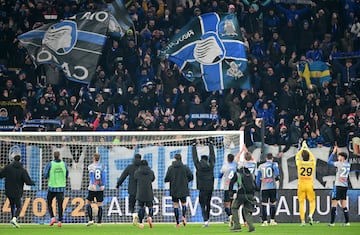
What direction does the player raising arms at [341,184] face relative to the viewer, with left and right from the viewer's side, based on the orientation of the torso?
facing away from the viewer and to the left of the viewer

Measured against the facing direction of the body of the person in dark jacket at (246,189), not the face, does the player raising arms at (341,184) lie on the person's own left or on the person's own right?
on the person's own right

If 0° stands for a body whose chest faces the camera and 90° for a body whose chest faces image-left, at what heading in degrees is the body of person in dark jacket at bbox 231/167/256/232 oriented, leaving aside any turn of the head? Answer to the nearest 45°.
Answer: approximately 135°

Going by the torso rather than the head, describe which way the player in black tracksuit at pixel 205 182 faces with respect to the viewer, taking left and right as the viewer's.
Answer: facing away from the viewer

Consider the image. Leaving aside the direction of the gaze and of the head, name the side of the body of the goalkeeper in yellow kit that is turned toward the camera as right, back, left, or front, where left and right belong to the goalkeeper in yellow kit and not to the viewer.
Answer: back

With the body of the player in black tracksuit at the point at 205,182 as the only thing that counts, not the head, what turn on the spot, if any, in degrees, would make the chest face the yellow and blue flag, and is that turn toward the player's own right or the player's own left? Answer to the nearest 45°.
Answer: approximately 45° to the player's own right

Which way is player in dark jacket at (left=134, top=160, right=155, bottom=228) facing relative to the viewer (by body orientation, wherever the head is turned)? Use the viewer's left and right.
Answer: facing away from the viewer

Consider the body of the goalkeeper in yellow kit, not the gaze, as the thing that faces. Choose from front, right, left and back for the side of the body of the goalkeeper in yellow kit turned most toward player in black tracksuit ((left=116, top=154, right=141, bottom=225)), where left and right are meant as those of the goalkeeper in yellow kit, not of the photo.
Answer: left

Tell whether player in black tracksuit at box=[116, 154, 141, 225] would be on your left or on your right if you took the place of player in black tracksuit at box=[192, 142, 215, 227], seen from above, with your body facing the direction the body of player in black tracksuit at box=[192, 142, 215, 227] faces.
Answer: on your left

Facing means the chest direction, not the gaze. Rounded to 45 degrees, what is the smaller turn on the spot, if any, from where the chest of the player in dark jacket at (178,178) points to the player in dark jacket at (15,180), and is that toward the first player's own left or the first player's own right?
approximately 90° to the first player's own left

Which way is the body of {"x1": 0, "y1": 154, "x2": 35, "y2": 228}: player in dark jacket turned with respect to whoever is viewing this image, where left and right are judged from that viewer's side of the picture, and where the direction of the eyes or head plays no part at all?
facing away from the viewer
